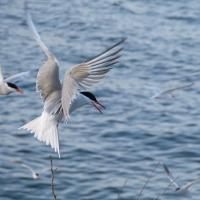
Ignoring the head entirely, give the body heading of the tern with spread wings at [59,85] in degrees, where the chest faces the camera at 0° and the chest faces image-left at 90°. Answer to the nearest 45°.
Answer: approximately 225°
